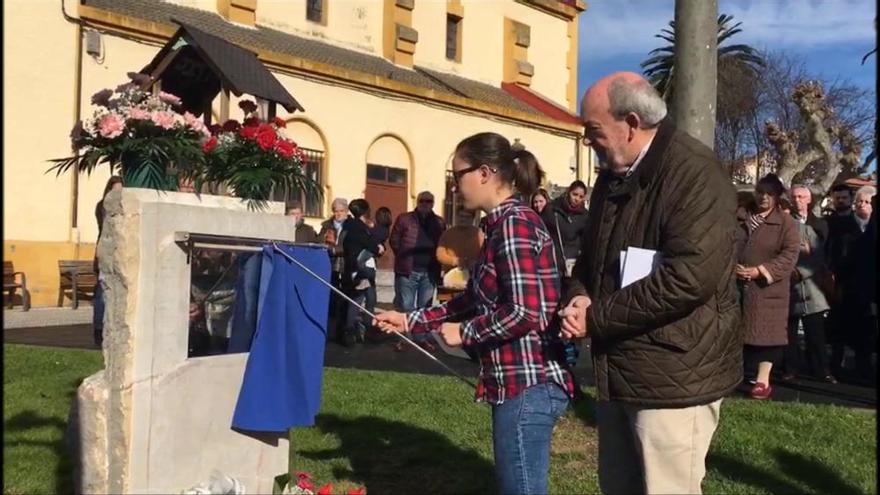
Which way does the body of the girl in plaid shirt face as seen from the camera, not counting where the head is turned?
to the viewer's left

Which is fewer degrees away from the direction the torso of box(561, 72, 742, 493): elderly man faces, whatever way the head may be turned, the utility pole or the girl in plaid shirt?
the girl in plaid shirt

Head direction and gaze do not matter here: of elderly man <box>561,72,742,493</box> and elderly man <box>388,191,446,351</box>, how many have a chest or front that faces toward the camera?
1

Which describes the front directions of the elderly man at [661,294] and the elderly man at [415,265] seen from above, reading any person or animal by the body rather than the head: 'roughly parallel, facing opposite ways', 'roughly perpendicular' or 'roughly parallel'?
roughly perpendicular

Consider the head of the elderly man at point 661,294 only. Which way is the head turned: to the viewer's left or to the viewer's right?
to the viewer's left

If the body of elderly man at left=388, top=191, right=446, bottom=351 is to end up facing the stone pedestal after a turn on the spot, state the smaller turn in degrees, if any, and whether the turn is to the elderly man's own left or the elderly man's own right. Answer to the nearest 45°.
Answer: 0° — they already face it

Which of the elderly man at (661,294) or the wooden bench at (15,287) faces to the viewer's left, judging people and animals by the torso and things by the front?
the elderly man

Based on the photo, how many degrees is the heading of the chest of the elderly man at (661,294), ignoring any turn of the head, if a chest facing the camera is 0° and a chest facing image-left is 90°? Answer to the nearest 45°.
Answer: approximately 90°

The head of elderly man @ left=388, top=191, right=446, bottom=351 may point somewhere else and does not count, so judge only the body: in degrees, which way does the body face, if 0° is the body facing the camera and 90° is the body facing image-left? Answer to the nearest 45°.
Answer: approximately 0°

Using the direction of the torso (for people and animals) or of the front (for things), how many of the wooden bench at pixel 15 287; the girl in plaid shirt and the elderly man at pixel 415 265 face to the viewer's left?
1

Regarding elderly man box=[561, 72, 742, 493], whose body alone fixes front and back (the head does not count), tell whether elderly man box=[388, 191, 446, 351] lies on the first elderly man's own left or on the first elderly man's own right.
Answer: on the first elderly man's own right

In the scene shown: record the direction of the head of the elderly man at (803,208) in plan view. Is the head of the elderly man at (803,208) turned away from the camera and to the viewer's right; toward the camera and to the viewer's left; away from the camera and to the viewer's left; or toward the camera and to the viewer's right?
toward the camera and to the viewer's left
